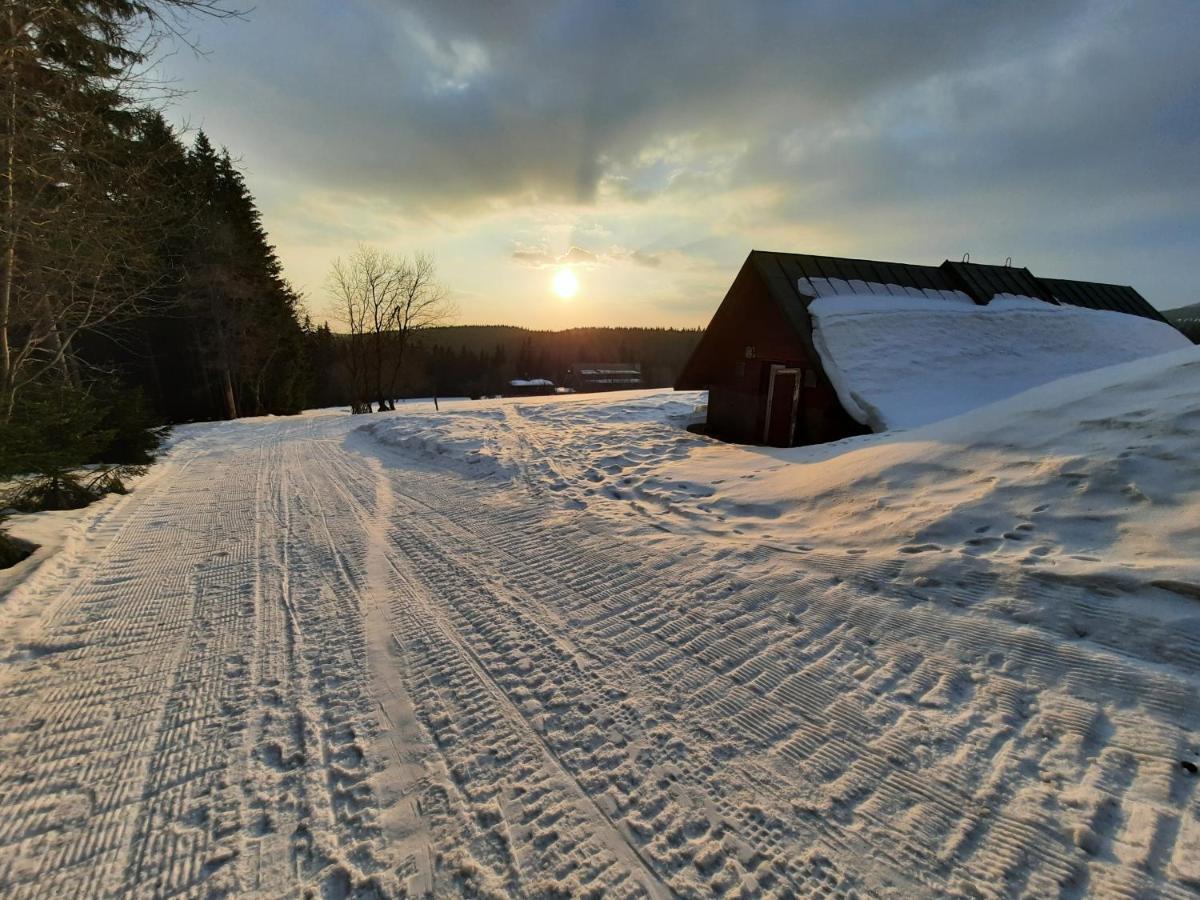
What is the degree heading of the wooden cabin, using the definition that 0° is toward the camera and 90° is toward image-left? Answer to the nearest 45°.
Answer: approximately 45°
